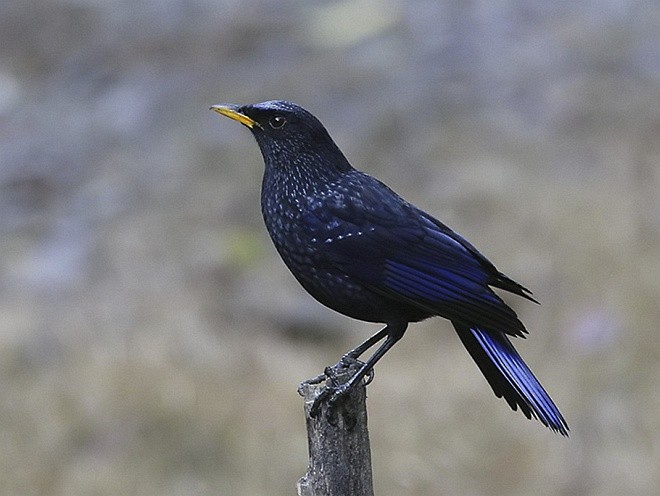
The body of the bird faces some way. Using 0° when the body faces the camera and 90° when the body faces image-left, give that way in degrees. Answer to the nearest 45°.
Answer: approximately 90°
